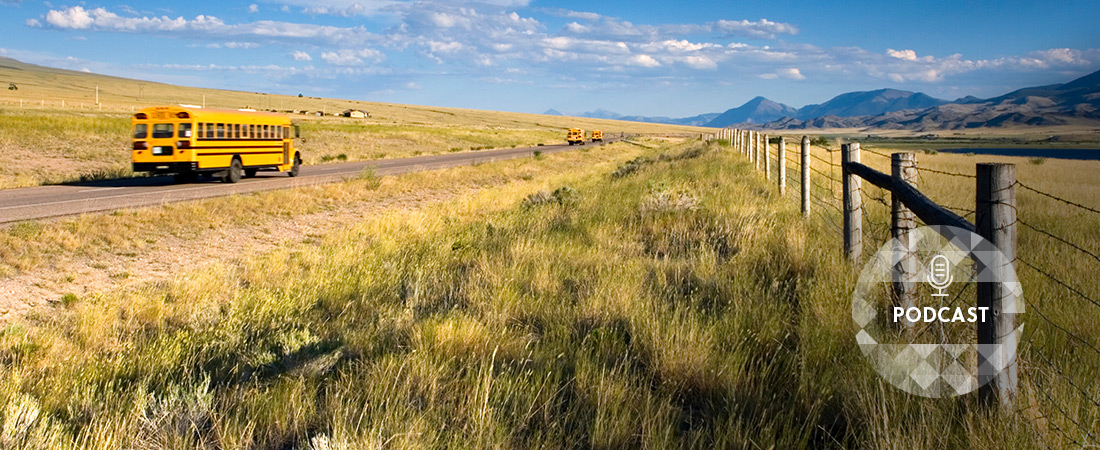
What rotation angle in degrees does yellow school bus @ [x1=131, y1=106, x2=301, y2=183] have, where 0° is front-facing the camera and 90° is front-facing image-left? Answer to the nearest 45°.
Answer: approximately 225°

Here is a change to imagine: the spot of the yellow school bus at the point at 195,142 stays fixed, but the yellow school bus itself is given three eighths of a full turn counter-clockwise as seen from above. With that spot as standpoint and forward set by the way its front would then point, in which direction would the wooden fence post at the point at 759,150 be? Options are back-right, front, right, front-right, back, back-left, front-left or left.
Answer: back-left

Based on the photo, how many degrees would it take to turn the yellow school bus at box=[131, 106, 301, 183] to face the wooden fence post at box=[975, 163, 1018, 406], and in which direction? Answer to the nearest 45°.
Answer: approximately 135° to its right

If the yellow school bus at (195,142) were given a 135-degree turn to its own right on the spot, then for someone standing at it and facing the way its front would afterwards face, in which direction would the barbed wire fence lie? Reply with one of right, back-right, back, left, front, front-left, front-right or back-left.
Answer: front

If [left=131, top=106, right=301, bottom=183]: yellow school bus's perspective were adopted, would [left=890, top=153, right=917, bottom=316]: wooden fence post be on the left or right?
on its right
